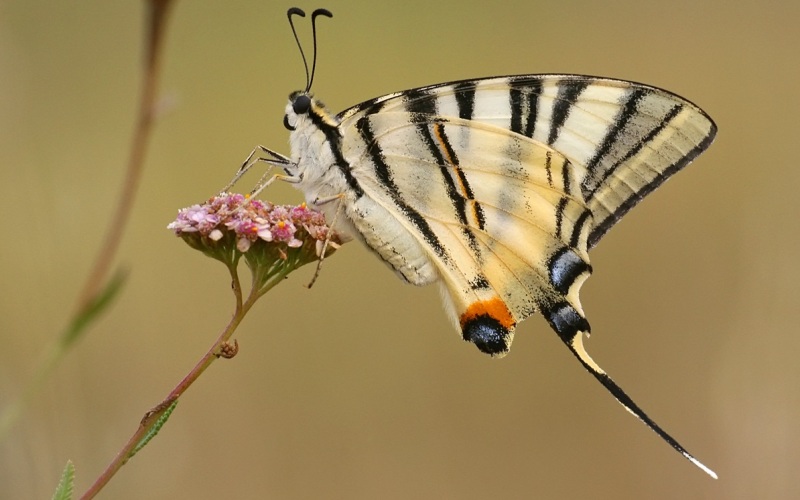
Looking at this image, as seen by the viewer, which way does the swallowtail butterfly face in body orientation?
to the viewer's left

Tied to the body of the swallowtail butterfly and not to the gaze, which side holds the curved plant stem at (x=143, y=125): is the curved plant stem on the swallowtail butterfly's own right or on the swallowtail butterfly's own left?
on the swallowtail butterfly's own right
